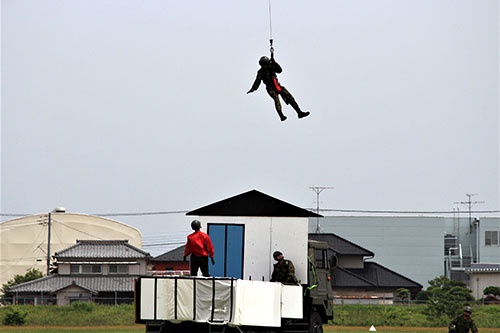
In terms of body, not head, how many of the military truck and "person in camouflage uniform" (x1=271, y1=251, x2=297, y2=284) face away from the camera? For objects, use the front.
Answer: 0

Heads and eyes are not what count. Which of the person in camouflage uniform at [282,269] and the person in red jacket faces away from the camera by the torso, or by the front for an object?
the person in red jacket

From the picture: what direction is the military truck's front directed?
to the viewer's right

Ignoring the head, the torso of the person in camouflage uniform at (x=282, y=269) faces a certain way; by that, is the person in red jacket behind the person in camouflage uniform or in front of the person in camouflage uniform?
in front

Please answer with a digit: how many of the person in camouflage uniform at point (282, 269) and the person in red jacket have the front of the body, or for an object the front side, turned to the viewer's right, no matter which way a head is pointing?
0

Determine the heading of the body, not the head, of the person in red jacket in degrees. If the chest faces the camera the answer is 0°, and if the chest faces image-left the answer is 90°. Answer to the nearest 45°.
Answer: approximately 180°

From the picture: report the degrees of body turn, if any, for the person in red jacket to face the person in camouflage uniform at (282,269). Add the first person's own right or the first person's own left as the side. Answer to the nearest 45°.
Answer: approximately 45° to the first person's own right
